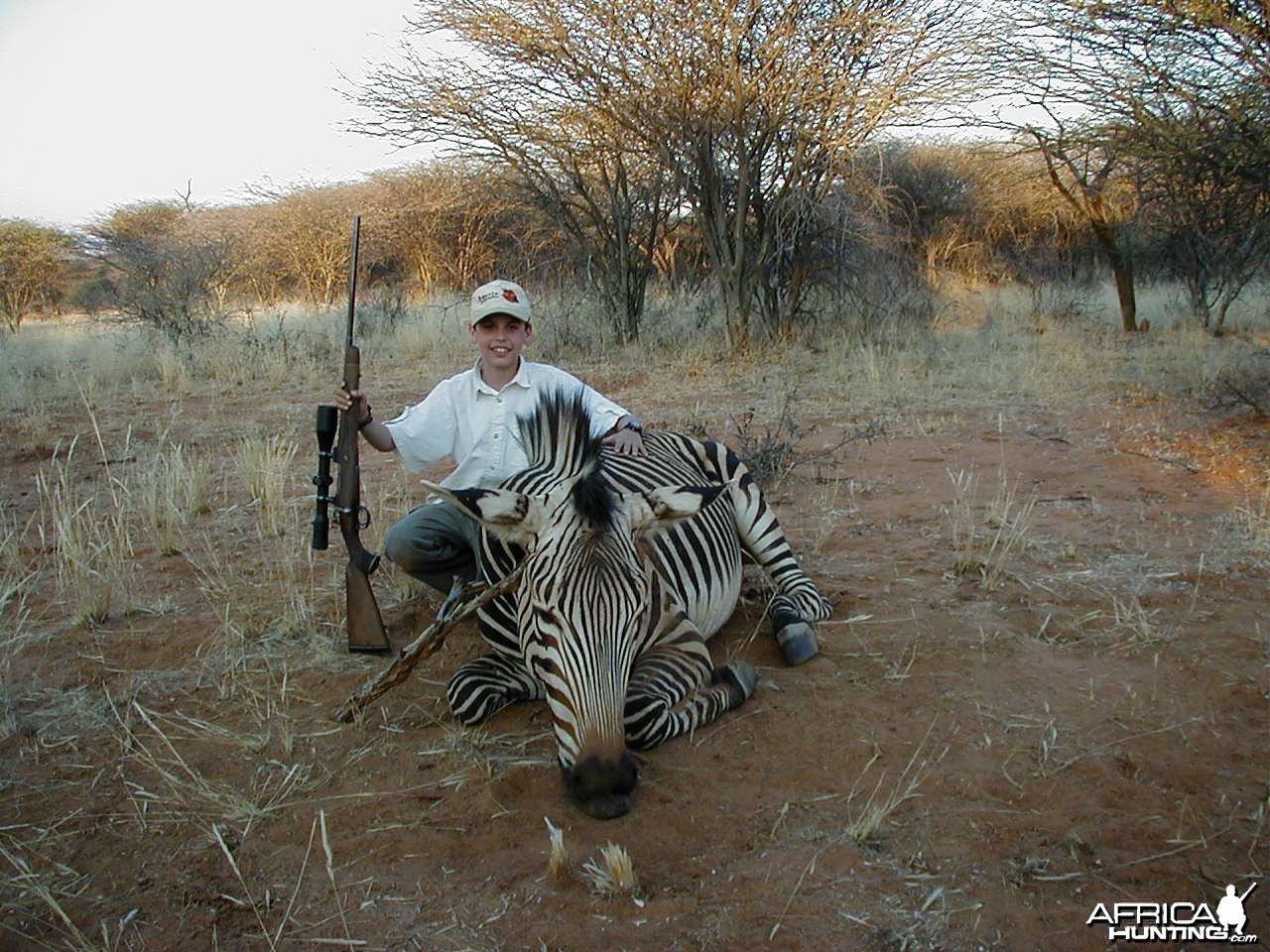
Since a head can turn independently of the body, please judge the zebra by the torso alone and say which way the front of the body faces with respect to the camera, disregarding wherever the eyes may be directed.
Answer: toward the camera

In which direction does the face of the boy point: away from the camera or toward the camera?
toward the camera

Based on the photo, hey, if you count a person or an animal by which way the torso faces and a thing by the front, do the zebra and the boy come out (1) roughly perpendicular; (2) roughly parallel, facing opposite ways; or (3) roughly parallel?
roughly parallel

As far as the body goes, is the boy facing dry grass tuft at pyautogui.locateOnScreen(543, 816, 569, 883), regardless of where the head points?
yes

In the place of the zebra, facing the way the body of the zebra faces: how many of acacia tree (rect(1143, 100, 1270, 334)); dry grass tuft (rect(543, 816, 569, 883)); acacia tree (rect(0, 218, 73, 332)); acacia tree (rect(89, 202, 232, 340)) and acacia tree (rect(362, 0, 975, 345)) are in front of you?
1

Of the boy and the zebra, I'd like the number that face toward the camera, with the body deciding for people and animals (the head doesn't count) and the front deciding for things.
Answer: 2

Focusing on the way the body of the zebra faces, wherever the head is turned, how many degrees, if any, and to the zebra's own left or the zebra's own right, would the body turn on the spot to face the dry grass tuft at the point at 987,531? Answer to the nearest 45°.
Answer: approximately 135° to the zebra's own left

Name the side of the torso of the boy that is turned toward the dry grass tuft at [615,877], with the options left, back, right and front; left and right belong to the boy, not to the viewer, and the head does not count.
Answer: front

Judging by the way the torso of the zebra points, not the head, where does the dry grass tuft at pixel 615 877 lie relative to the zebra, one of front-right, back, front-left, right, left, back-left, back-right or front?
front

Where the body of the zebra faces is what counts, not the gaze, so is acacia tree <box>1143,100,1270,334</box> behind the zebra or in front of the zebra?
behind

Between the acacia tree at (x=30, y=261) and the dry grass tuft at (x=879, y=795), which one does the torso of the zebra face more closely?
the dry grass tuft
